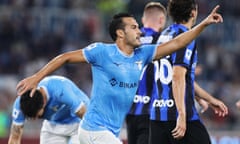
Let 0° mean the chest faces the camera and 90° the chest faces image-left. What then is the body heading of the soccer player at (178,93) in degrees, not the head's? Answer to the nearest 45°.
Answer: approximately 225°

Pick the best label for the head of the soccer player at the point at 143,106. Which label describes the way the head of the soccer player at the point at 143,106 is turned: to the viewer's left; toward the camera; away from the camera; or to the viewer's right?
away from the camera

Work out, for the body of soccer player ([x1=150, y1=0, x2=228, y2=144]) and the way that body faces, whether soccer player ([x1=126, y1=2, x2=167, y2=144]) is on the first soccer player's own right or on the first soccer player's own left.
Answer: on the first soccer player's own left

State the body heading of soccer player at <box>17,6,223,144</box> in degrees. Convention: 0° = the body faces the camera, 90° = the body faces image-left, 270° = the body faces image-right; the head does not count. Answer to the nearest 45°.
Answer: approximately 315°

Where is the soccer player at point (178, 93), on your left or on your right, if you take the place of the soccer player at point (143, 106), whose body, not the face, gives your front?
on your right

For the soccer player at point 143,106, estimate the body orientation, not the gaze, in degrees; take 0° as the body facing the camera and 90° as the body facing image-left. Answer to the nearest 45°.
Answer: approximately 225°
